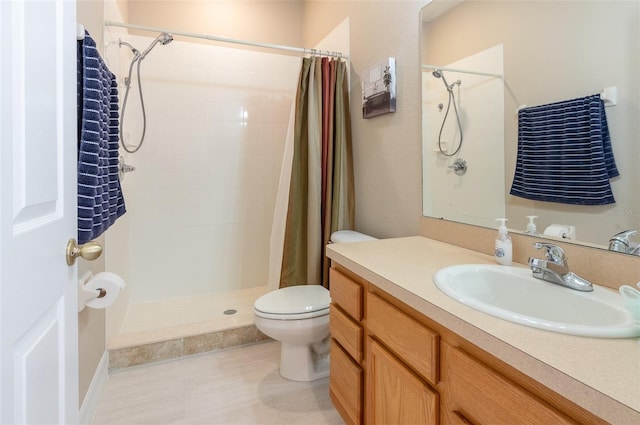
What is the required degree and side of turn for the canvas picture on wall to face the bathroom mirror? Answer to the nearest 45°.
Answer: approximately 90° to its left

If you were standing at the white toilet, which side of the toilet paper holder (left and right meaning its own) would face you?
front

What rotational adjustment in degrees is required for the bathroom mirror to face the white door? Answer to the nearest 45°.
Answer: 0° — it already faces it

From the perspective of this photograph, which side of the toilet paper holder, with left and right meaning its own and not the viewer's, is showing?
right

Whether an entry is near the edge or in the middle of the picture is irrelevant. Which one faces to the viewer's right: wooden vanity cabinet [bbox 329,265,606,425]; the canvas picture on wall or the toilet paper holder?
the toilet paper holder

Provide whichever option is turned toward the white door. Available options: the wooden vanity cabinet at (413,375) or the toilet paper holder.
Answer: the wooden vanity cabinet

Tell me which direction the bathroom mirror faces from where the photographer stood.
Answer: facing the viewer and to the left of the viewer

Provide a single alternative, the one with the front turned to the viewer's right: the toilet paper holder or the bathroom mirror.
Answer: the toilet paper holder

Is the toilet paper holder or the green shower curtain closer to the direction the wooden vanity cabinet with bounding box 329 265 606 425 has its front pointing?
the toilet paper holder

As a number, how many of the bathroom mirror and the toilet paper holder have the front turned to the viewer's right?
1

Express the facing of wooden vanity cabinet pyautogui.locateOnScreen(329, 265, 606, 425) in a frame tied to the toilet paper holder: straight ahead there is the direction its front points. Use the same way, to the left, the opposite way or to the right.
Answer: the opposite way
